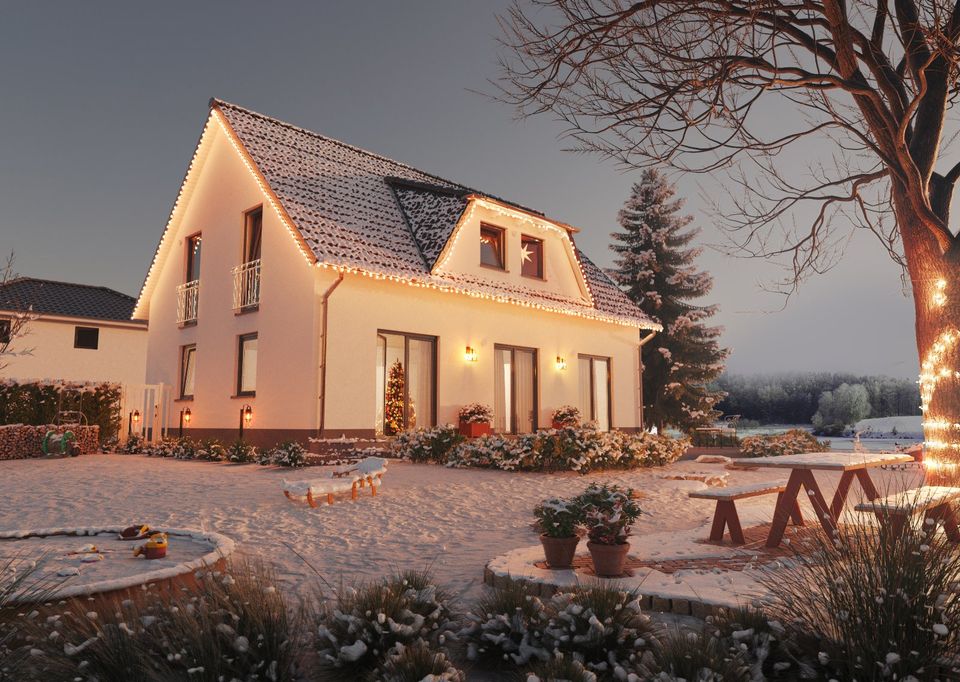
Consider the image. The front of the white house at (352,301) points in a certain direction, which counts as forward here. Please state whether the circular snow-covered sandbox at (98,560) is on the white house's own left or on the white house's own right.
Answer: on the white house's own right

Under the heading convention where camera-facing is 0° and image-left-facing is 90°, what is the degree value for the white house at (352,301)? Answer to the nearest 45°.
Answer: approximately 315°

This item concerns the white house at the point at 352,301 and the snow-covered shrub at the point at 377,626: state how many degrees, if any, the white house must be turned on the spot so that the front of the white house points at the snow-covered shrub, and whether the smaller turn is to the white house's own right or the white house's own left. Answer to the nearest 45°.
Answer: approximately 45° to the white house's own right

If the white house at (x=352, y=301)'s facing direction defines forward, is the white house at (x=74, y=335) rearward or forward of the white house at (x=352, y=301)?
rearward

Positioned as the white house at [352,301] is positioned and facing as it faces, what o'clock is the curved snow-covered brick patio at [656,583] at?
The curved snow-covered brick patio is roughly at 1 o'clock from the white house.

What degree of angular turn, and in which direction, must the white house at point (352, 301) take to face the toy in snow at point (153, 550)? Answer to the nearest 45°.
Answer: approximately 45° to its right

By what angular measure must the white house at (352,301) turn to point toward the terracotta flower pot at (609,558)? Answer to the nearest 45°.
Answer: approximately 45° to its right

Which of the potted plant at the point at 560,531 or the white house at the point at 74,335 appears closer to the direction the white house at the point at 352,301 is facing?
the potted plant
